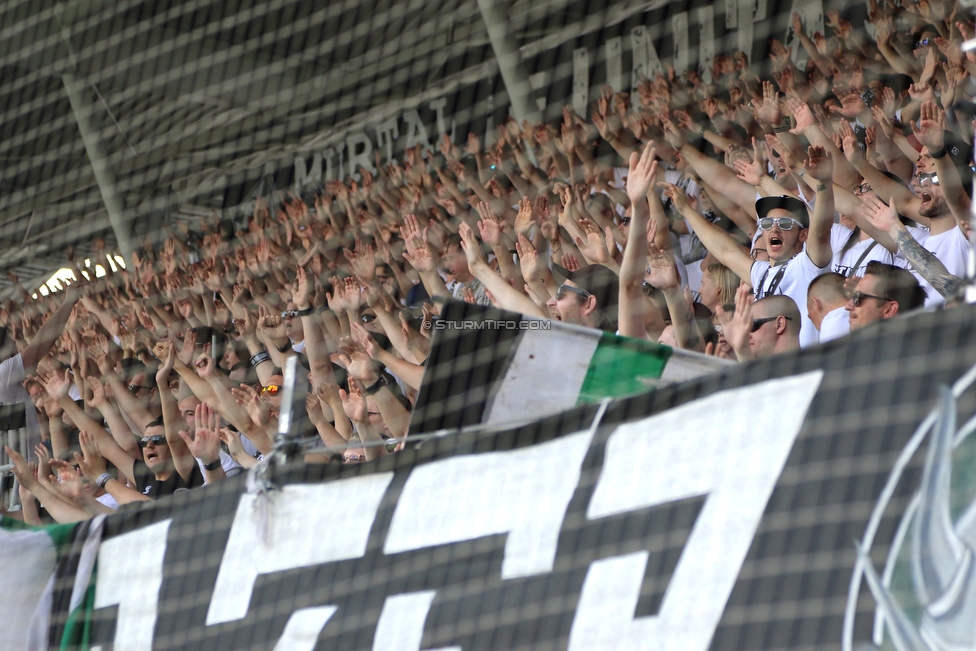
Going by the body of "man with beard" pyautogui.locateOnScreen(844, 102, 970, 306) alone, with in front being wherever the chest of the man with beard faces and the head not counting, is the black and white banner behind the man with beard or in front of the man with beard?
in front

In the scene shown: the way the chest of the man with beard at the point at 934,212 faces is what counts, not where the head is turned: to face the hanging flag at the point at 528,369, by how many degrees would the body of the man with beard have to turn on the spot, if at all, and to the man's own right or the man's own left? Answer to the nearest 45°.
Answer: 0° — they already face it

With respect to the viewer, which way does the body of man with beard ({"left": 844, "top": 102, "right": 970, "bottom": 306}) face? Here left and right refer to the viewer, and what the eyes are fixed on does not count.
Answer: facing the viewer and to the left of the viewer
